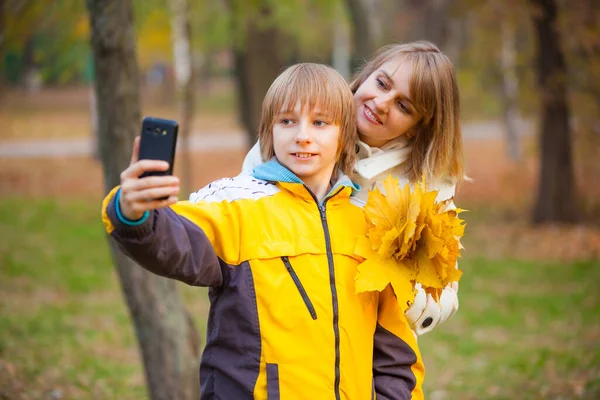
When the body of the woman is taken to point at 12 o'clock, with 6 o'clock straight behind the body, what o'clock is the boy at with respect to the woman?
The boy is roughly at 12 o'clock from the woman.

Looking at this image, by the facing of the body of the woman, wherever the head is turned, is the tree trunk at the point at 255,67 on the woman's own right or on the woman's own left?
on the woman's own right

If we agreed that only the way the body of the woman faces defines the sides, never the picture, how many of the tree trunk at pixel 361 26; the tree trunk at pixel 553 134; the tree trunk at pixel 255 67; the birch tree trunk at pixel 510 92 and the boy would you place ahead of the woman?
1

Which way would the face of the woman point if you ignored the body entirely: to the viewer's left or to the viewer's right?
to the viewer's left

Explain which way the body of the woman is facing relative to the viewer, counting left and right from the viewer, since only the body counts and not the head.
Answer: facing the viewer and to the left of the viewer

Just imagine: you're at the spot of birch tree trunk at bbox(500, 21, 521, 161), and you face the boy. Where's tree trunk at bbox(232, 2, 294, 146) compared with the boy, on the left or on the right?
right

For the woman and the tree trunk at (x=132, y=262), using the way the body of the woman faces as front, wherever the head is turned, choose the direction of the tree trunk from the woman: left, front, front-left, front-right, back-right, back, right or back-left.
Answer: right

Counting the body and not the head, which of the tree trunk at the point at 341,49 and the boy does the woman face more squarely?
the boy

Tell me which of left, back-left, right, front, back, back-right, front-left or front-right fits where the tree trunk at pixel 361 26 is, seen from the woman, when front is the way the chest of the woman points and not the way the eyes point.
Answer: back-right

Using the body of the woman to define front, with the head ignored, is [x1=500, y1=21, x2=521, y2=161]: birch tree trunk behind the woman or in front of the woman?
behind

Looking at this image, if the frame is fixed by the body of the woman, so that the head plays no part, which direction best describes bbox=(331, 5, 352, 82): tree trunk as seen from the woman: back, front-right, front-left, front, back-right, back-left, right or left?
back-right

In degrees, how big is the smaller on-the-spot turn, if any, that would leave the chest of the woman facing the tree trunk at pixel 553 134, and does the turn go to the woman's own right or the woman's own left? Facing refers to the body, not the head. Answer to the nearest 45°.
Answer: approximately 135° to the woman's own right

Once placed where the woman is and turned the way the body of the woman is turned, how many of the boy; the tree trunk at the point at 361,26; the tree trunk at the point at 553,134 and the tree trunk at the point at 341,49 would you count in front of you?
1
